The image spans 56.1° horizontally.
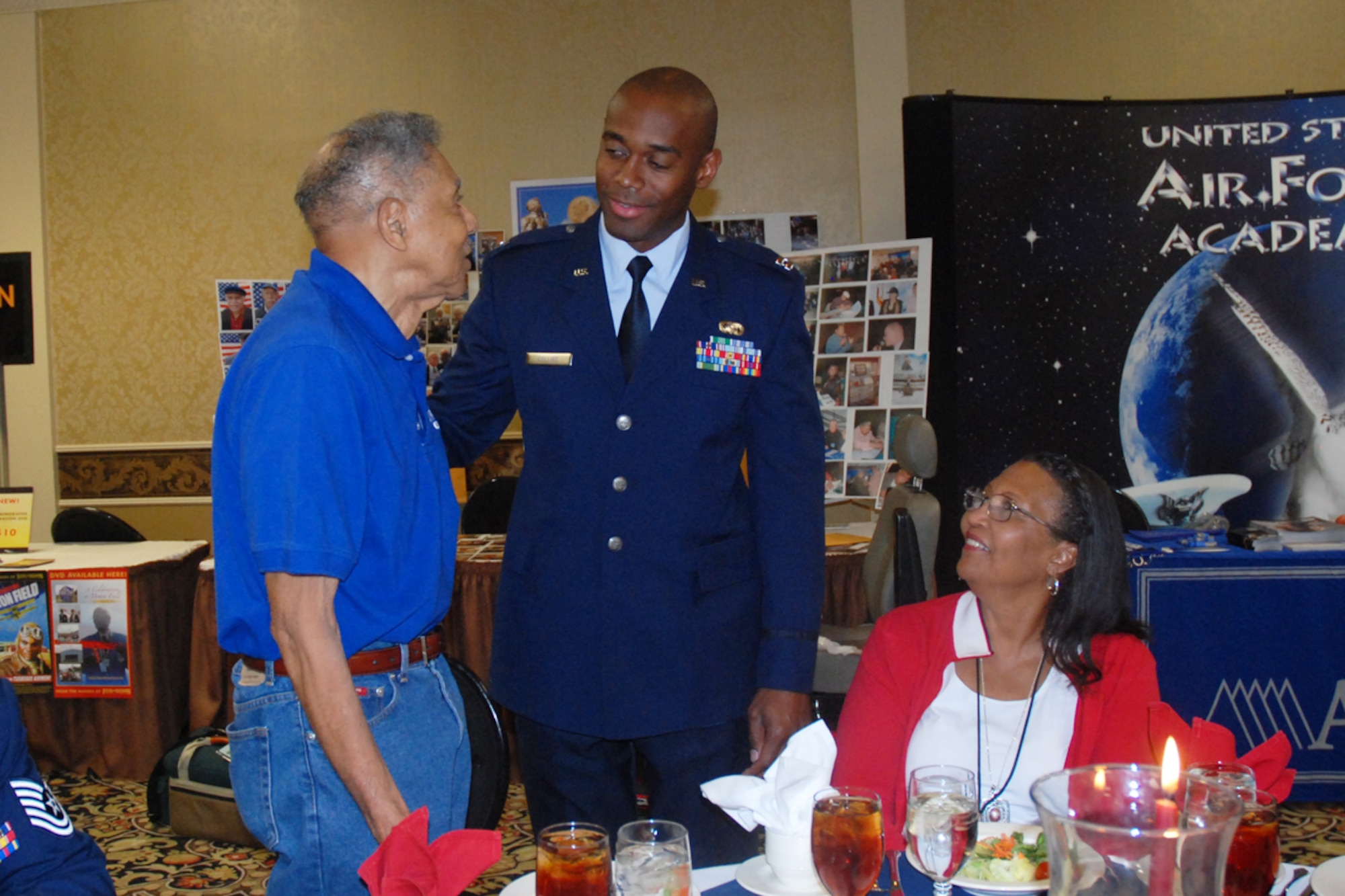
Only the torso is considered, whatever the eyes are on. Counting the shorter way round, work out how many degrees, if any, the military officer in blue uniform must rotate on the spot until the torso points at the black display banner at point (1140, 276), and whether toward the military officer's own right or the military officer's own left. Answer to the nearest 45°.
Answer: approximately 135° to the military officer's own left

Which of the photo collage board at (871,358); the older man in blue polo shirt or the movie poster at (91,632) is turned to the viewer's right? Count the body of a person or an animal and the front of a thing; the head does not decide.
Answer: the older man in blue polo shirt

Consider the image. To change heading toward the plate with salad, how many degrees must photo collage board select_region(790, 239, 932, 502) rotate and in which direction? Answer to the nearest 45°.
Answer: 0° — it already faces it

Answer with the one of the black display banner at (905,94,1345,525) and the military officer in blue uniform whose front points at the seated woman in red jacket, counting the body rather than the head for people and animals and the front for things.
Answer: the black display banner

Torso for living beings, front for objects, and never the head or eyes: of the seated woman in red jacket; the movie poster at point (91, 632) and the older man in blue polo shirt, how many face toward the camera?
2

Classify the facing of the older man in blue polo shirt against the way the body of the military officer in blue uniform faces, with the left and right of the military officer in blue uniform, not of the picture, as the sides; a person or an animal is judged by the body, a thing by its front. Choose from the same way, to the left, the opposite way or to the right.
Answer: to the left

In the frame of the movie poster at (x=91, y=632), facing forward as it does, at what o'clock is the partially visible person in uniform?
The partially visible person in uniform is roughly at 12 o'clock from the movie poster.

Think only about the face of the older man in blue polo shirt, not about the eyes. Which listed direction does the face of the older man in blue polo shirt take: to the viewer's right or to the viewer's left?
to the viewer's right

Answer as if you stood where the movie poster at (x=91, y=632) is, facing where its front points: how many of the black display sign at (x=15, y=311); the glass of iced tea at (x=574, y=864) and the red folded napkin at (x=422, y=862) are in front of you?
2

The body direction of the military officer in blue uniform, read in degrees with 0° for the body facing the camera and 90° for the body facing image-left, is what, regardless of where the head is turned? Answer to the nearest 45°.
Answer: approximately 0°

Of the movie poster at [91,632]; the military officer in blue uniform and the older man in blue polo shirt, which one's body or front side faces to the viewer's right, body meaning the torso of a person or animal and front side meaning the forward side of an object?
the older man in blue polo shirt

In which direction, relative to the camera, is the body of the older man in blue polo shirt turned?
to the viewer's right
